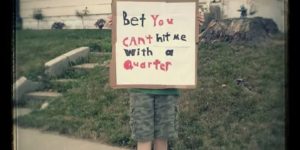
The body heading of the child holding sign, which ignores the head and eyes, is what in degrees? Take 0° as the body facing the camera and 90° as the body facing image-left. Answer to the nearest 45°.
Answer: approximately 0°

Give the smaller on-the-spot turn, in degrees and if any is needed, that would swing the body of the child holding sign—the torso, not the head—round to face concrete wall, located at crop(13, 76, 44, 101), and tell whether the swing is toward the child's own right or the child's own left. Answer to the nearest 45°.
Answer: approximately 90° to the child's own right

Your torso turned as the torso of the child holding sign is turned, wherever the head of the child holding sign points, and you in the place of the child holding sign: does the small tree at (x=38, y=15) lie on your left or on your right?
on your right

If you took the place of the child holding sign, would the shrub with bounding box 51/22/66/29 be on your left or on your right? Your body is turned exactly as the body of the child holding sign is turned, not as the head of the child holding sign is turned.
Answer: on your right

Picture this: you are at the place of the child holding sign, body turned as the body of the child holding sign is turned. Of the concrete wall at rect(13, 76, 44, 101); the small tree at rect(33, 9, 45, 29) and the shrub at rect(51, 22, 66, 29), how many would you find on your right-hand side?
3
